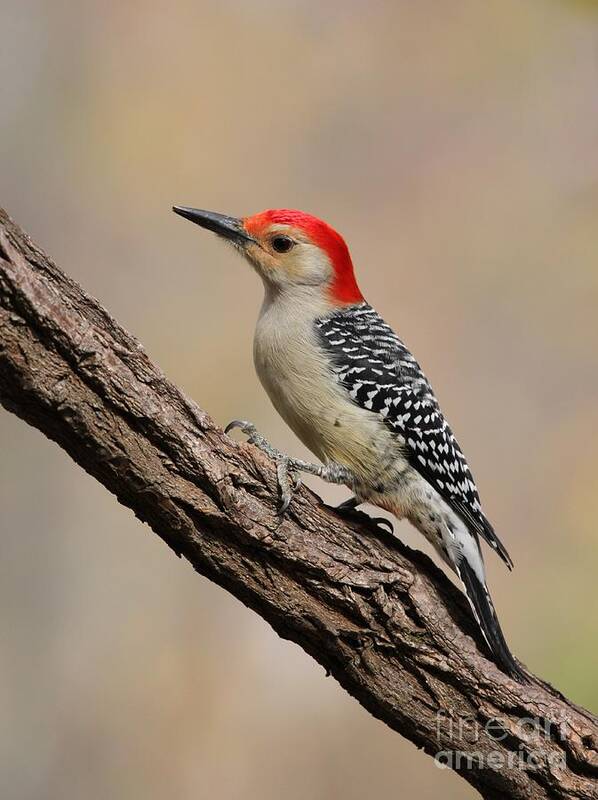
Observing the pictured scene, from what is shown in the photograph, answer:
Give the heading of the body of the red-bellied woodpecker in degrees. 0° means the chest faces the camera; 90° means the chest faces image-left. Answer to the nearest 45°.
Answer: approximately 90°
